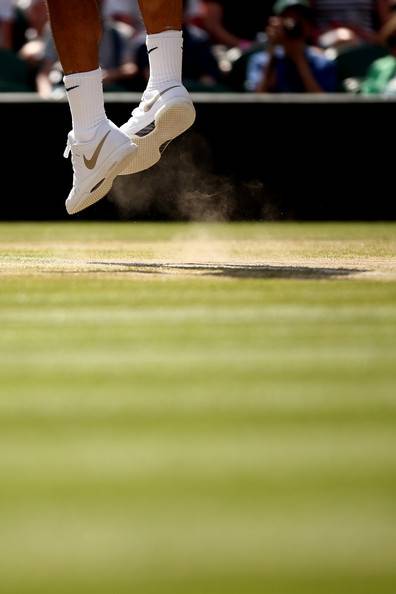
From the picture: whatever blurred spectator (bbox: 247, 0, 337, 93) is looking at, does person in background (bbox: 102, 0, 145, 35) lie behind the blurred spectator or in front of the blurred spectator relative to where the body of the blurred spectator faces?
behind

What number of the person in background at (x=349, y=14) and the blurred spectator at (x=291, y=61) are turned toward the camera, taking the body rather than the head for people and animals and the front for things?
2

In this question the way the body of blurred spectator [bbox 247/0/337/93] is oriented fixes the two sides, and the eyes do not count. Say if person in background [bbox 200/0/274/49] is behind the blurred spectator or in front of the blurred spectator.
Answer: behind

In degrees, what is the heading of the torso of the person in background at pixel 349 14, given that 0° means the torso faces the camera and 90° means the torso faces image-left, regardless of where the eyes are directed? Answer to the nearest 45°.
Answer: approximately 0°

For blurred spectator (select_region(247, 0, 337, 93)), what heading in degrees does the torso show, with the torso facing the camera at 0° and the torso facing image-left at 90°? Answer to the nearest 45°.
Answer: approximately 0°
